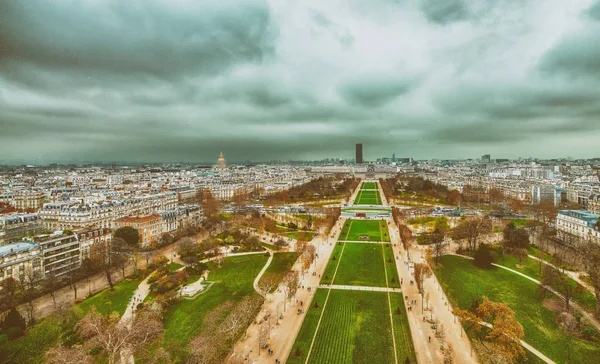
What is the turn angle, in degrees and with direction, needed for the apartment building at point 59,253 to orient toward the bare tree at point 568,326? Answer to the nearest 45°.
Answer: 0° — it already faces it

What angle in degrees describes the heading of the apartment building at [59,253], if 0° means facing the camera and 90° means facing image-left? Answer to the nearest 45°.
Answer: approximately 315°

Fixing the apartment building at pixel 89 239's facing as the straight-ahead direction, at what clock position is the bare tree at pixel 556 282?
The bare tree is roughly at 12 o'clock from the apartment building.

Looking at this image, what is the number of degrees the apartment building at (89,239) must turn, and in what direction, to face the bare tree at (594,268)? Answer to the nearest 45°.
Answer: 0° — it already faces it

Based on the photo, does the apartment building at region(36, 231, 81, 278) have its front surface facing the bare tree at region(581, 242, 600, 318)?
yes

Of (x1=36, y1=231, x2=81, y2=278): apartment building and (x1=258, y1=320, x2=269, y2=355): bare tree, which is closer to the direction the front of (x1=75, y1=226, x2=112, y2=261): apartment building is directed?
the bare tree

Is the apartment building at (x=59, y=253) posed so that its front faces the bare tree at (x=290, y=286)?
yes
